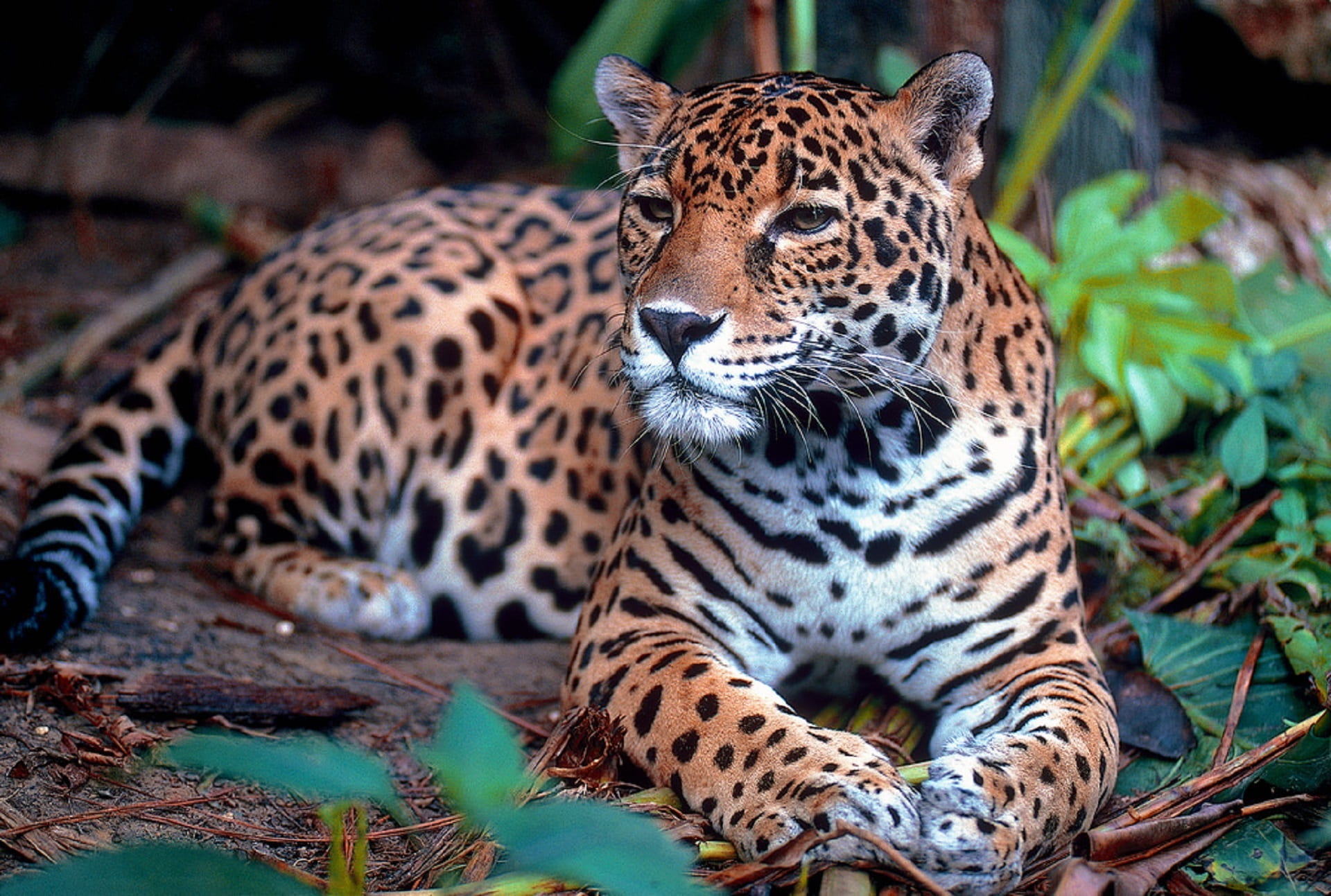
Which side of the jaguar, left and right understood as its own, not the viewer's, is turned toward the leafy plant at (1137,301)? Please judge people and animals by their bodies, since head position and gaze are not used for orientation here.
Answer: left

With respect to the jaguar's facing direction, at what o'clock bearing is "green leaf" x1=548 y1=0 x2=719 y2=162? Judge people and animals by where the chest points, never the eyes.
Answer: The green leaf is roughly at 7 o'clock from the jaguar.

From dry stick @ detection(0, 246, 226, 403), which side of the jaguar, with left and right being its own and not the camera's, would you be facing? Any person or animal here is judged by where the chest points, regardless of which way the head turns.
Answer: back

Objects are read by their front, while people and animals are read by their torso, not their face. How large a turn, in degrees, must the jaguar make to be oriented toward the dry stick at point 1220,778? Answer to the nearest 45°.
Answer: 0° — it already faces it

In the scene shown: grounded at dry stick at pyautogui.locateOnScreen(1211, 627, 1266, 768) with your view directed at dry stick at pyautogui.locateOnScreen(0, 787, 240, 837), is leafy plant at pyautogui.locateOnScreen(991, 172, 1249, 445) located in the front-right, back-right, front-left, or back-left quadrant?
back-right

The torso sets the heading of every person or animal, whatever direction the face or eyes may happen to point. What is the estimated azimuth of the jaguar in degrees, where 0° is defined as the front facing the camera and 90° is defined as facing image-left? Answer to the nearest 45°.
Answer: approximately 315°

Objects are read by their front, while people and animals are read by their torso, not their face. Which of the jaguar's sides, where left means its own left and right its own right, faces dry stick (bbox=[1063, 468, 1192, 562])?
left

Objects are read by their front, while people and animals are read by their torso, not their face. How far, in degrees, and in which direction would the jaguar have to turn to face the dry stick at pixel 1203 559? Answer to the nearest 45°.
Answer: approximately 90° to its left

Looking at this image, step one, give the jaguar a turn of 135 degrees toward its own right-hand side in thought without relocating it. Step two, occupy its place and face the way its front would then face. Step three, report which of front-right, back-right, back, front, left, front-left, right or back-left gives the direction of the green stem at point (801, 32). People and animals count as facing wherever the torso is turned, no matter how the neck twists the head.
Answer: right
